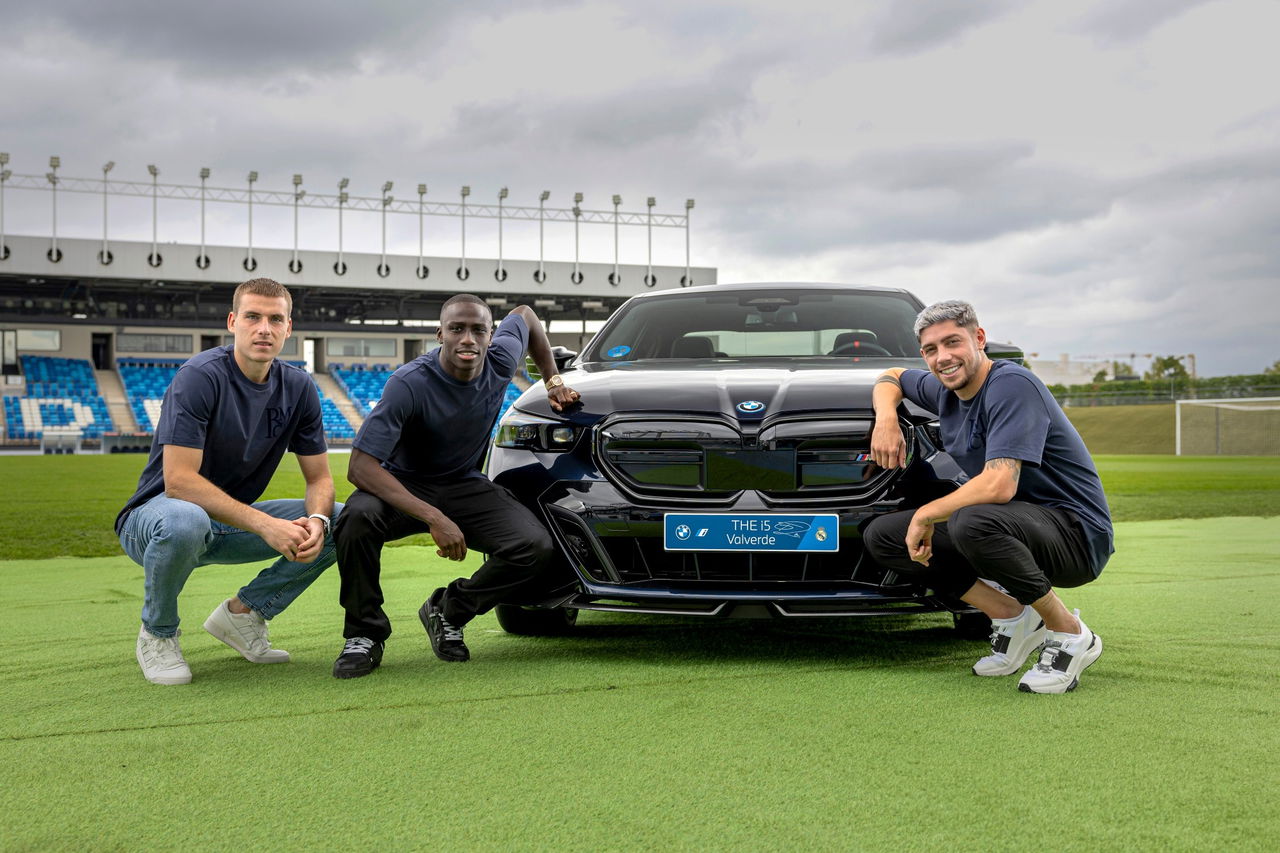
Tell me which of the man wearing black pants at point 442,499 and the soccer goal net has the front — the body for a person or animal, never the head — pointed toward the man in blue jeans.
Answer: the soccer goal net

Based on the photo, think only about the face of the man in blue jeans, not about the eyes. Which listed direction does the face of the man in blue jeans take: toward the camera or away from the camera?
toward the camera

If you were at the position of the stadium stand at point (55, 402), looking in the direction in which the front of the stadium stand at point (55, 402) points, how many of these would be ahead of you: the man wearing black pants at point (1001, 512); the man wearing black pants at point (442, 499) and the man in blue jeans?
3

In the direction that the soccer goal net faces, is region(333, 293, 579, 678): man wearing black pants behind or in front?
in front

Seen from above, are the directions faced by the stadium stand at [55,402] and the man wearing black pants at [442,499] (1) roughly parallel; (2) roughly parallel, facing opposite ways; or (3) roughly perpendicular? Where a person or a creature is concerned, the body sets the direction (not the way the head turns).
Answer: roughly parallel

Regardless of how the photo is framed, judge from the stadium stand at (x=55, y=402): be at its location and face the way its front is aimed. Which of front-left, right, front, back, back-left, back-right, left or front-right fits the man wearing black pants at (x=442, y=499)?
front

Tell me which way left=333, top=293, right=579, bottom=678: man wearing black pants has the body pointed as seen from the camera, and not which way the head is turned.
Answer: toward the camera

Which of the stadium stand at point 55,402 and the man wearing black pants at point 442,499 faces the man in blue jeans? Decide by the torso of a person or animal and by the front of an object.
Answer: the stadium stand

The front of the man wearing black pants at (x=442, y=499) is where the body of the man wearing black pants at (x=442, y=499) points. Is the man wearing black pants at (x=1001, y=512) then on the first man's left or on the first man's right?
on the first man's left

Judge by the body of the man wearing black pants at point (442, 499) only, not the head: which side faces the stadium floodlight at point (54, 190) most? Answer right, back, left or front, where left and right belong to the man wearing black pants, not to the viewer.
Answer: back

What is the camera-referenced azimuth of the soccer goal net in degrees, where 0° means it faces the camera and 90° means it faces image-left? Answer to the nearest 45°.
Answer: approximately 0°

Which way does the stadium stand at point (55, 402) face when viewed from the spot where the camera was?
facing the viewer

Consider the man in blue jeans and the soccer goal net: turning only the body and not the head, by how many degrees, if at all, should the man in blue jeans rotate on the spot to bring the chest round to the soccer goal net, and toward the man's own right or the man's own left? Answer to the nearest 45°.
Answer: approximately 90° to the man's own left
